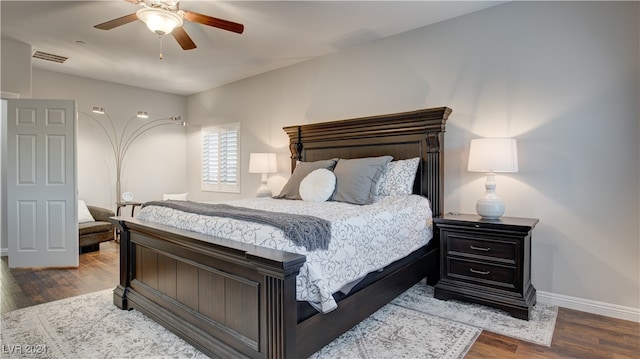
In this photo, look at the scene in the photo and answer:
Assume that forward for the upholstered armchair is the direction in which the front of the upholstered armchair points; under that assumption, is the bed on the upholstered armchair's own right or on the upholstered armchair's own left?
on the upholstered armchair's own left

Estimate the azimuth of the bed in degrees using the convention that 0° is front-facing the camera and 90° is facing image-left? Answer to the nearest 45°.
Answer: approximately 45°

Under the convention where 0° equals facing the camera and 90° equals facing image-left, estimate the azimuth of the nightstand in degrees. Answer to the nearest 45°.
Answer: approximately 45°
